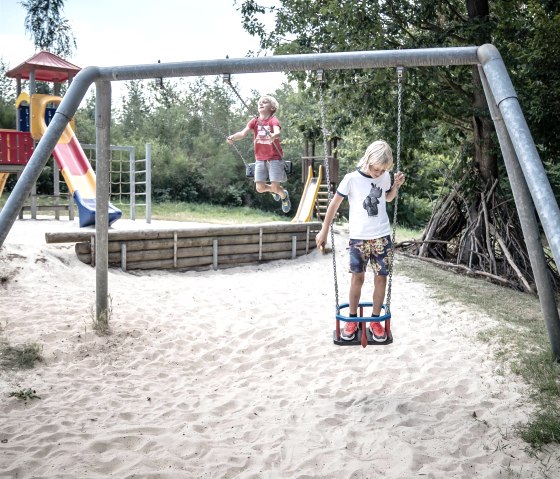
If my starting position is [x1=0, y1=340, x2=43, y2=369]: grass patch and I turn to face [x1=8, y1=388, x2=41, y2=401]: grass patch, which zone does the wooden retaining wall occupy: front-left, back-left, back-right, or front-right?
back-left

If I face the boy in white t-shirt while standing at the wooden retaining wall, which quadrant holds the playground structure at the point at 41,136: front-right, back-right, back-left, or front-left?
back-right

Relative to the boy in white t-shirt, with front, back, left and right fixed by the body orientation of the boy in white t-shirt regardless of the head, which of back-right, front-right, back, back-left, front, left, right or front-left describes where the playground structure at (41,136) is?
back-right

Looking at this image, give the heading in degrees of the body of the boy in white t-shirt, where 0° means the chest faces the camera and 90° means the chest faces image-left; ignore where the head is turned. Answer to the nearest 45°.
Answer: approximately 0°

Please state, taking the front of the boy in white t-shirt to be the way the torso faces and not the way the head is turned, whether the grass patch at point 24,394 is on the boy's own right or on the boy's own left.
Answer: on the boy's own right

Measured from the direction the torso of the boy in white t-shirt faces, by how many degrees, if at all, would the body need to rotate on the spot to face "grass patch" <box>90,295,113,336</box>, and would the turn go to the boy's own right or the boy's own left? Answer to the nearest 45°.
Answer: approximately 135° to the boy's own right

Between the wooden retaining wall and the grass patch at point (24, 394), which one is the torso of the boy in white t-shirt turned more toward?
the grass patch
